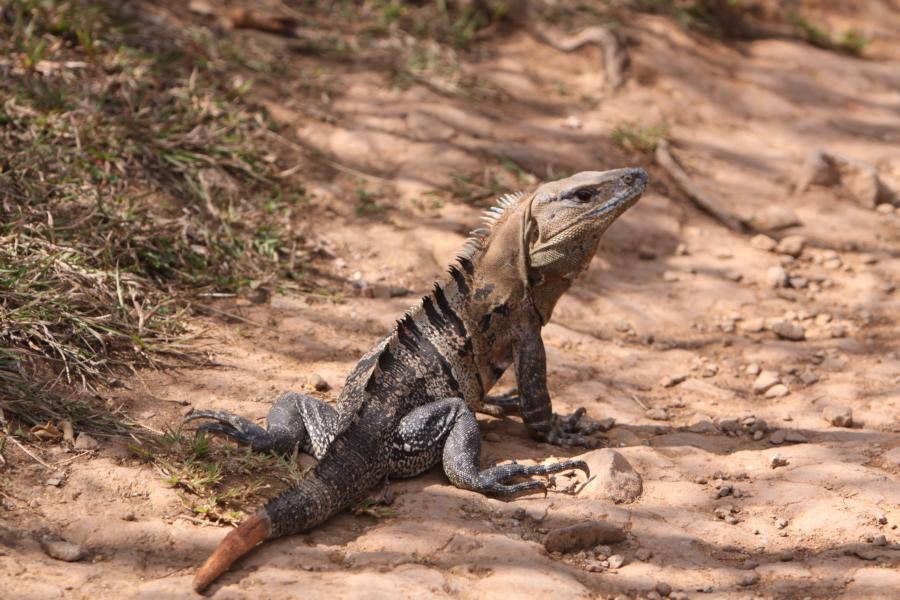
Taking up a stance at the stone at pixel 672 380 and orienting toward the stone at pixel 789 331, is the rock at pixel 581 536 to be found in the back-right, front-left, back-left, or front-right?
back-right

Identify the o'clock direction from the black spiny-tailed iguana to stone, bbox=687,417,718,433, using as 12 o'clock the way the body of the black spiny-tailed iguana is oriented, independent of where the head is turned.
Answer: The stone is roughly at 1 o'clock from the black spiny-tailed iguana.

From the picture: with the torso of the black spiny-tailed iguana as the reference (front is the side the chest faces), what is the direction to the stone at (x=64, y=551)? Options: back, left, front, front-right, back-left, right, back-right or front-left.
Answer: back

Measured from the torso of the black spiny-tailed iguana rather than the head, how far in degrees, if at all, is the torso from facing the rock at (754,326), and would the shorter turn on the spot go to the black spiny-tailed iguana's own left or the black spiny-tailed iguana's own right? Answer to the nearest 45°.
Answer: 0° — it already faces it

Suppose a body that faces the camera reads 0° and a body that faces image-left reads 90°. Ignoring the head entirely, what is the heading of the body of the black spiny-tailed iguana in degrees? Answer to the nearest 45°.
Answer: approximately 225°

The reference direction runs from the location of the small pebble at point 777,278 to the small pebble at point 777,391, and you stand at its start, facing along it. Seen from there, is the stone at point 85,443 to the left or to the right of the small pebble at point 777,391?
right

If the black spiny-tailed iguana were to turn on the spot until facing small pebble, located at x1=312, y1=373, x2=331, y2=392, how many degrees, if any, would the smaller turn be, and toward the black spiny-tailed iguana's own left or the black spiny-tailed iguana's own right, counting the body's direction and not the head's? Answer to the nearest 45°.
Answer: approximately 135° to the black spiny-tailed iguana's own left

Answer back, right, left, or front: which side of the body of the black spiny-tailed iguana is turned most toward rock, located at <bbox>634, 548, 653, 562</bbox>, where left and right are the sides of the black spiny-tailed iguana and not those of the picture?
right

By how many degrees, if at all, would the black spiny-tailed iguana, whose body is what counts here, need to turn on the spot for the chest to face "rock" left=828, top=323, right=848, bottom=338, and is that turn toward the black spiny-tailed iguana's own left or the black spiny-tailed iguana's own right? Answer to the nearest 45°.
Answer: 0° — it already faces it
